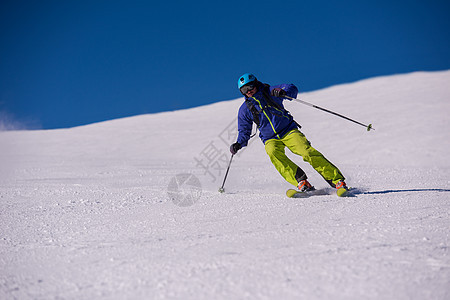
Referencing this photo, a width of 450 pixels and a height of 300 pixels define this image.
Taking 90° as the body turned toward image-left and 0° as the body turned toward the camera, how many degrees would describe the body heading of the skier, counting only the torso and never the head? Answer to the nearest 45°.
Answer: approximately 0°
